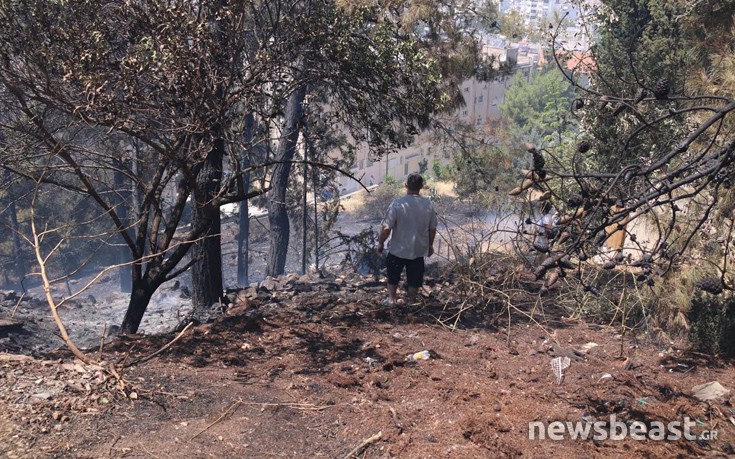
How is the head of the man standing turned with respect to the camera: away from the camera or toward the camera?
away from the camera

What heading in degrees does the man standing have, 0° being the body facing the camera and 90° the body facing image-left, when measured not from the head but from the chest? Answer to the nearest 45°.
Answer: approximately 180°

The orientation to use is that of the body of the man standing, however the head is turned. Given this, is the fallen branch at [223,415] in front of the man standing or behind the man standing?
behind

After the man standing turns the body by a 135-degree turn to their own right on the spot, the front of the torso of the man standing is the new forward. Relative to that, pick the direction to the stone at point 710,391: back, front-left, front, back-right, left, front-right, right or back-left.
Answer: front

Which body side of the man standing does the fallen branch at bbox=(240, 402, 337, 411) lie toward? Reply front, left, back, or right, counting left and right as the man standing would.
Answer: back

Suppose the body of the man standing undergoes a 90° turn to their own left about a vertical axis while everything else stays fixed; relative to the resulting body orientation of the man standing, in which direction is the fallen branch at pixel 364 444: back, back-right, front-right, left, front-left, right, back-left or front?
left
